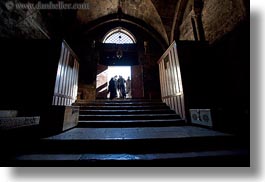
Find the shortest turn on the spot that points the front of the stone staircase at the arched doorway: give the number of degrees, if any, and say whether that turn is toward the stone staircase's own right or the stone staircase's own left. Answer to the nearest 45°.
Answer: approximately 180°

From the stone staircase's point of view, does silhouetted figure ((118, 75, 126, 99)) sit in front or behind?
behind

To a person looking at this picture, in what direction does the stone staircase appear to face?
facing the viewer
